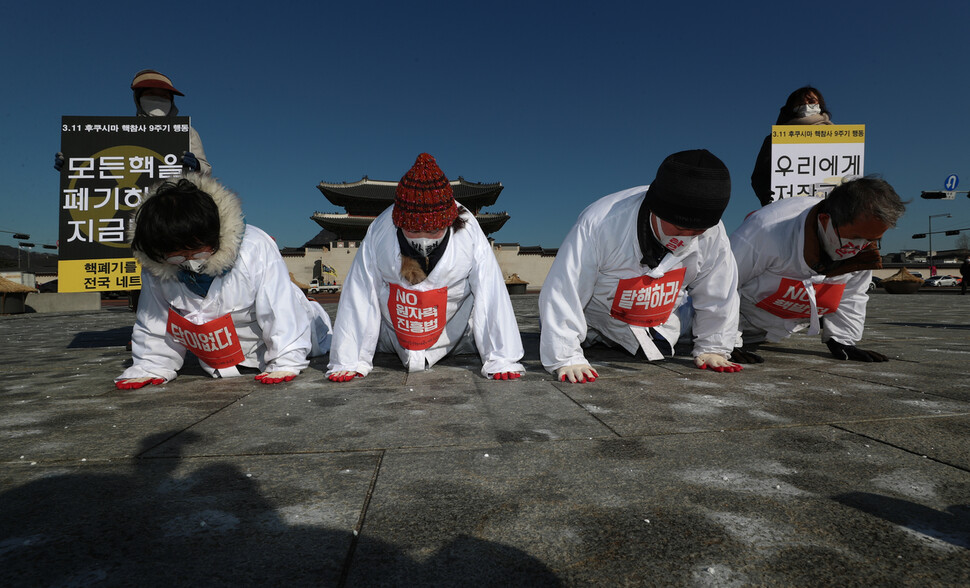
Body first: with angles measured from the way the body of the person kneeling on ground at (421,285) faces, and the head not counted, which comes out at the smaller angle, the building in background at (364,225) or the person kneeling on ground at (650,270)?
the person kneeling on ground

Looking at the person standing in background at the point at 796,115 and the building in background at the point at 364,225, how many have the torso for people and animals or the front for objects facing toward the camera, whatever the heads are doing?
2

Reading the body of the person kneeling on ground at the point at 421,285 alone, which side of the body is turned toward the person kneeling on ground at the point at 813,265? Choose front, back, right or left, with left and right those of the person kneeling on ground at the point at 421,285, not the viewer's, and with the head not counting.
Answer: left

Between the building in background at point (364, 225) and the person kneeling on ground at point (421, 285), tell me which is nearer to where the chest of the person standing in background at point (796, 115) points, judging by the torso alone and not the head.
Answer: the person kneeling on ground

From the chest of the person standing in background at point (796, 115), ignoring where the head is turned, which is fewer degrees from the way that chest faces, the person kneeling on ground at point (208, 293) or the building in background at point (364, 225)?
the person kneeling on ground

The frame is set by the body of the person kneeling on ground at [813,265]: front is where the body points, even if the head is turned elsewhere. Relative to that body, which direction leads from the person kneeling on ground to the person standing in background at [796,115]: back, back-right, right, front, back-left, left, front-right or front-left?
back-left
